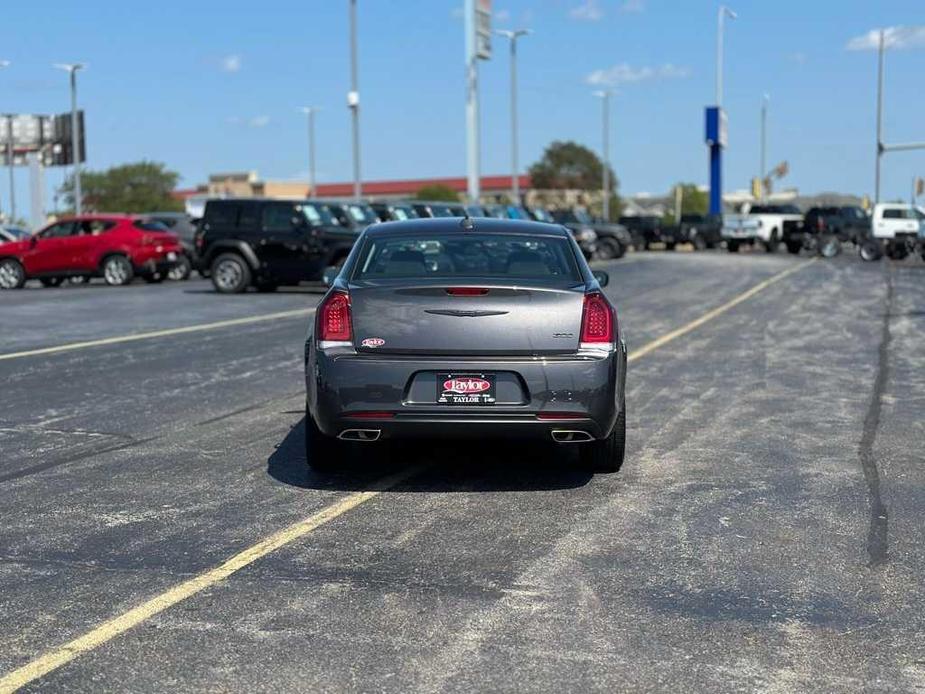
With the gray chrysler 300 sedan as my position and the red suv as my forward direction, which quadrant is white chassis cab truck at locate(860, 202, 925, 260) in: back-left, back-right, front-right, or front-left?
front-right

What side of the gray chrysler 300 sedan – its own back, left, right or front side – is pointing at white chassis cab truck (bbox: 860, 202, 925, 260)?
front

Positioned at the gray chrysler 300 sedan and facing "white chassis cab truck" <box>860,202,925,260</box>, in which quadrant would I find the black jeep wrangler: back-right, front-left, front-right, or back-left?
front-left

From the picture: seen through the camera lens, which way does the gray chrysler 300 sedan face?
facing away from the viewer

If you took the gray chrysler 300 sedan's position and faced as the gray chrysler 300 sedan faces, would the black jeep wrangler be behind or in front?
in front

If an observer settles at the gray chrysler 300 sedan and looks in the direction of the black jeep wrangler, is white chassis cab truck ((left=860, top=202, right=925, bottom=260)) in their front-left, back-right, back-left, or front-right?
front-right

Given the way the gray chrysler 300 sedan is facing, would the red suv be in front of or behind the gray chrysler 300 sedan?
in front
